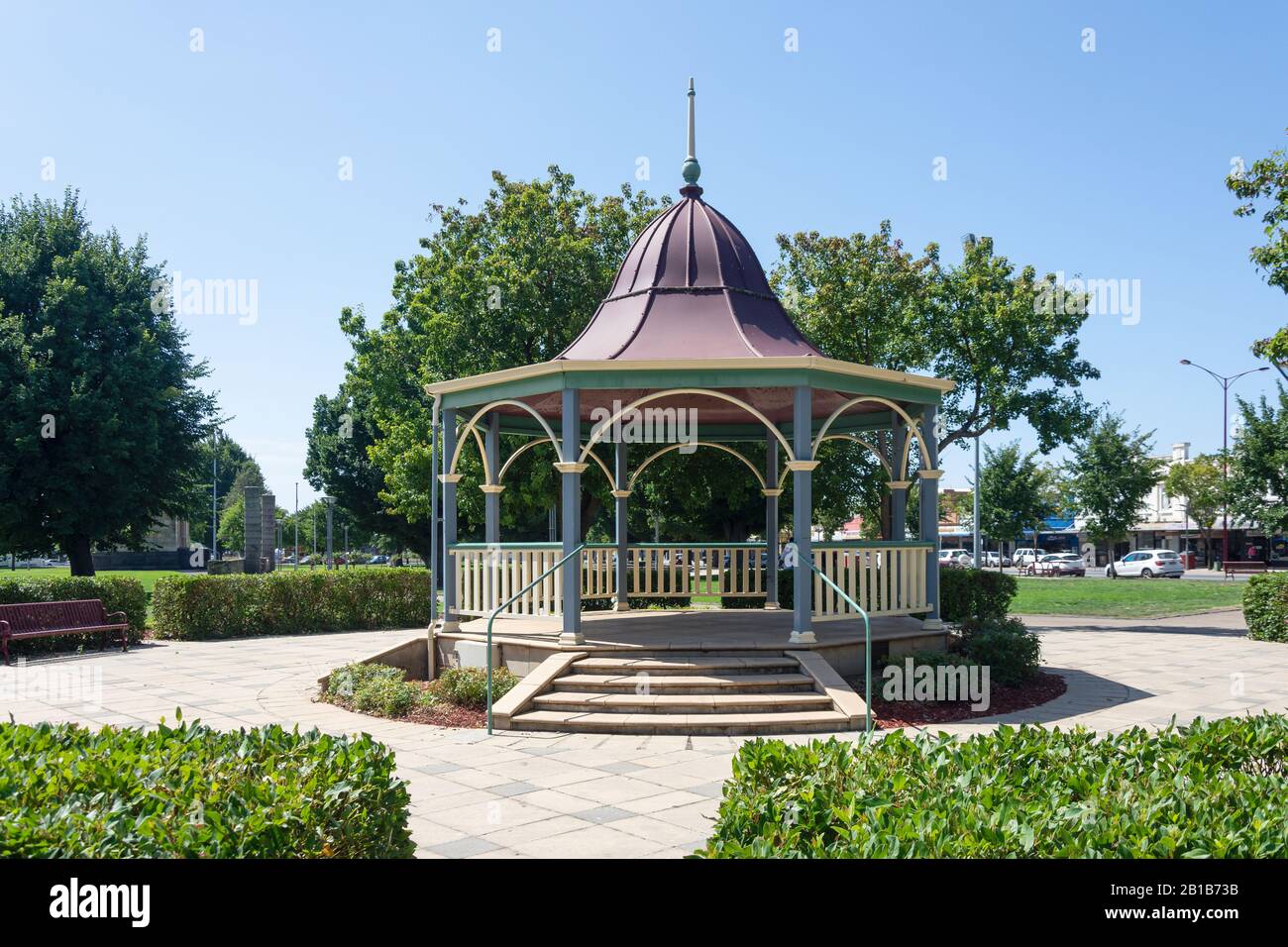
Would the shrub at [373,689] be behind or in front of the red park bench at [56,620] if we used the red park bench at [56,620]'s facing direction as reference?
in front

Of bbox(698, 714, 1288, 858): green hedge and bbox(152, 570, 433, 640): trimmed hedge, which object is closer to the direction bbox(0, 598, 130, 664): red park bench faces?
the green hedge

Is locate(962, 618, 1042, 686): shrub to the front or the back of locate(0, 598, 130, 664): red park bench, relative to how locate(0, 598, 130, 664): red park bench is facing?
to the front

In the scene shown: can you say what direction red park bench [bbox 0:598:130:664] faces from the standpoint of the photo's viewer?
facing the viewer and to the right of the viewer

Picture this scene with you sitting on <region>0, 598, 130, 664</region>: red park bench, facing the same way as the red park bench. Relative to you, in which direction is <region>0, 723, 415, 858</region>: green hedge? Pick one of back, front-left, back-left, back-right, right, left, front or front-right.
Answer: front-right

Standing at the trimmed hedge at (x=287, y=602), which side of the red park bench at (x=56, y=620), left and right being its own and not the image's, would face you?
left

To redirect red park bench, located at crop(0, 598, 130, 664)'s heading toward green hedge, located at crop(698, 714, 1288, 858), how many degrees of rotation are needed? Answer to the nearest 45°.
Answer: approximately 45° to its right

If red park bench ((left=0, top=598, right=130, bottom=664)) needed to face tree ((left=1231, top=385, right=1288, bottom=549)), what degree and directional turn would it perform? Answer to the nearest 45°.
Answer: approximately 45° to its left

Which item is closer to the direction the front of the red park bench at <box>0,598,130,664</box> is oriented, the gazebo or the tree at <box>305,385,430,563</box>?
the gazebo

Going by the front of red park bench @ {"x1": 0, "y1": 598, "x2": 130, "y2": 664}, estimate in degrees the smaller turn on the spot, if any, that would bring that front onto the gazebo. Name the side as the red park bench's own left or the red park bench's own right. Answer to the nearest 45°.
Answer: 0° — it already faces it
